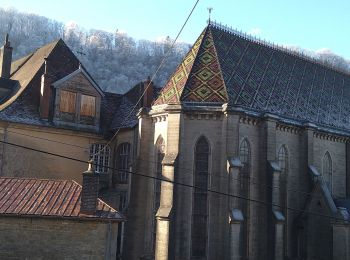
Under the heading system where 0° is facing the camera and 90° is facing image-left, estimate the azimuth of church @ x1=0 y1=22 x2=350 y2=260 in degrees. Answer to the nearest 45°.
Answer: approximately 225°

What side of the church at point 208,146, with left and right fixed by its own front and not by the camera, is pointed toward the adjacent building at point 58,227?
back
